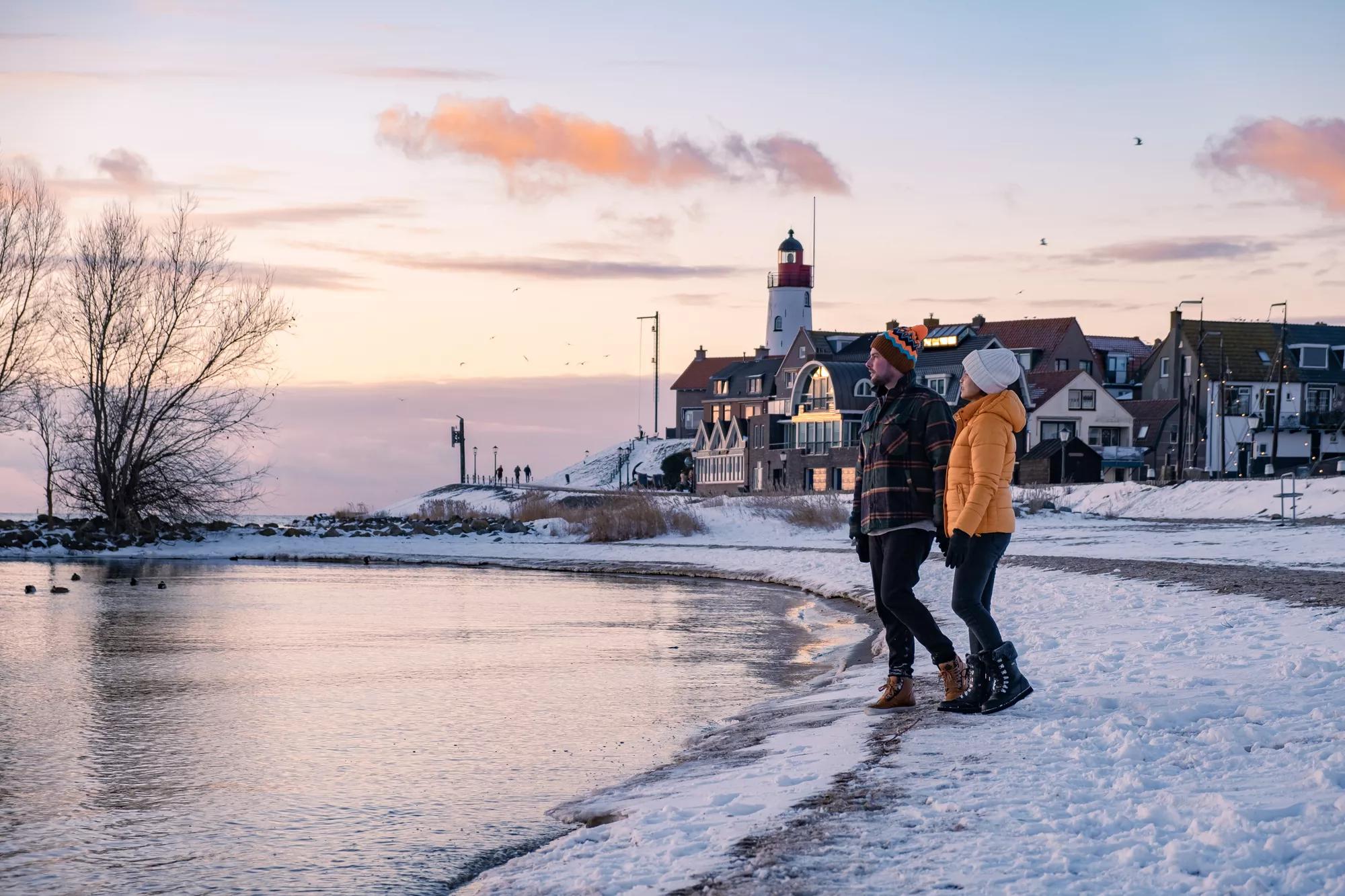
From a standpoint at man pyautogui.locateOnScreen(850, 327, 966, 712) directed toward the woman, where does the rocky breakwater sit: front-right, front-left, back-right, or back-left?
back-left

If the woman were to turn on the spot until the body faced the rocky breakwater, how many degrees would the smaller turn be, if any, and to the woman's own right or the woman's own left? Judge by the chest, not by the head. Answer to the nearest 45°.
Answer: approximately 45° to the woman's own right

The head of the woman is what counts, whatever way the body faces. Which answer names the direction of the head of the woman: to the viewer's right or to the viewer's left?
to the viewer's left

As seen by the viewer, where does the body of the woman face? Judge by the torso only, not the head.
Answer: to the viewer's left

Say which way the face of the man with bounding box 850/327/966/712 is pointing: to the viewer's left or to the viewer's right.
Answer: to the viewer's left
